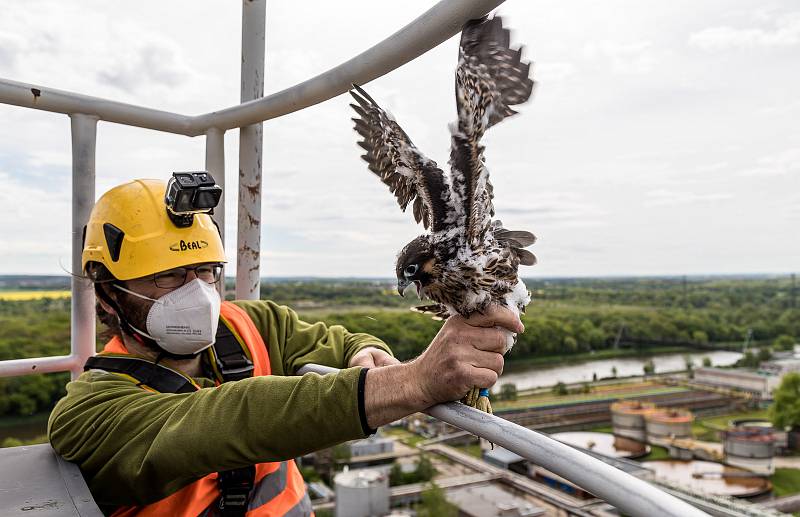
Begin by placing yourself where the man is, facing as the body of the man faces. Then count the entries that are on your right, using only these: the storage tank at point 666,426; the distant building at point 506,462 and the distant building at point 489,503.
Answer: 0

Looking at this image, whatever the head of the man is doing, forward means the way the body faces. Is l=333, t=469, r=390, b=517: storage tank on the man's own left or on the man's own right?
on the man's own left

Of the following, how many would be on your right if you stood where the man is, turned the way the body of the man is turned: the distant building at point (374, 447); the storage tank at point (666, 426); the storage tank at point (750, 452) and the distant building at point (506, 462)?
0

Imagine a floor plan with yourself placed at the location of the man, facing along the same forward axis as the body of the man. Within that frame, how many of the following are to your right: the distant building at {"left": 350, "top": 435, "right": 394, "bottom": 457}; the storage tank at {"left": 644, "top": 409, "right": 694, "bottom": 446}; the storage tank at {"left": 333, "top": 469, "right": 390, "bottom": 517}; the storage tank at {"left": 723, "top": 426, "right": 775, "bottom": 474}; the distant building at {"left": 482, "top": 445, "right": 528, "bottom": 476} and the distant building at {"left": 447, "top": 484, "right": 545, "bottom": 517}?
0

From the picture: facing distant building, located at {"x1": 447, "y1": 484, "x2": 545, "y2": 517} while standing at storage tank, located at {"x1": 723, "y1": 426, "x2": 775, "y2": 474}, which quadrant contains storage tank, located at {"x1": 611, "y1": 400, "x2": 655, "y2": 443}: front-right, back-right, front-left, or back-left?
front-right

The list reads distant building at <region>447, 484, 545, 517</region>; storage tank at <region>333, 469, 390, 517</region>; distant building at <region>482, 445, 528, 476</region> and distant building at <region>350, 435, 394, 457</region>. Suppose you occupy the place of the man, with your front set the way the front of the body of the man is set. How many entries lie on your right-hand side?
0

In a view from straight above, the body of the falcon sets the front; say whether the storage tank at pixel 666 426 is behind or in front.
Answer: behind

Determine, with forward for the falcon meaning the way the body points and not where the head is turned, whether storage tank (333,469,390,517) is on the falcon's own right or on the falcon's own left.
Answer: on the falcon's own right

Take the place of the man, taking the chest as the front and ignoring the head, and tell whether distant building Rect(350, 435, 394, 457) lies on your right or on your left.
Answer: on your left

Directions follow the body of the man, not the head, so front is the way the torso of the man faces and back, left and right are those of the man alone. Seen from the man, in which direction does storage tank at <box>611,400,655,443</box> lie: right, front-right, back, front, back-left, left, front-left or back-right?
left

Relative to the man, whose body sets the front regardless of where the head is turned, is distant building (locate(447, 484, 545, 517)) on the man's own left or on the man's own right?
on the man's own left

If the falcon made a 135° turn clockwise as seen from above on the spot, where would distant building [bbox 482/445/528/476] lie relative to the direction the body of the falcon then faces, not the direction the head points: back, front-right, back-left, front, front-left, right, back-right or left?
front

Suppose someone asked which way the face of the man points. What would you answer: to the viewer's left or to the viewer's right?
to the viewer's right

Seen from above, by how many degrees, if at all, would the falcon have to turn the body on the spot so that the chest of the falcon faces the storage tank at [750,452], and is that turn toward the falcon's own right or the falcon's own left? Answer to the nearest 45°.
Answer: approximately 180°

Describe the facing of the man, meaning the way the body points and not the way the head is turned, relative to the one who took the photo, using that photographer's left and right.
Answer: facing the viewer and to the right of the viewer

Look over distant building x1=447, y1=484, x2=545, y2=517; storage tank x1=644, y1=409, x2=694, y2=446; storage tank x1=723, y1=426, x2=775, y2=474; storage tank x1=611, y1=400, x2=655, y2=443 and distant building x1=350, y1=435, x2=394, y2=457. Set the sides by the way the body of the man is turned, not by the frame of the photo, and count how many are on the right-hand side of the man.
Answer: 0
